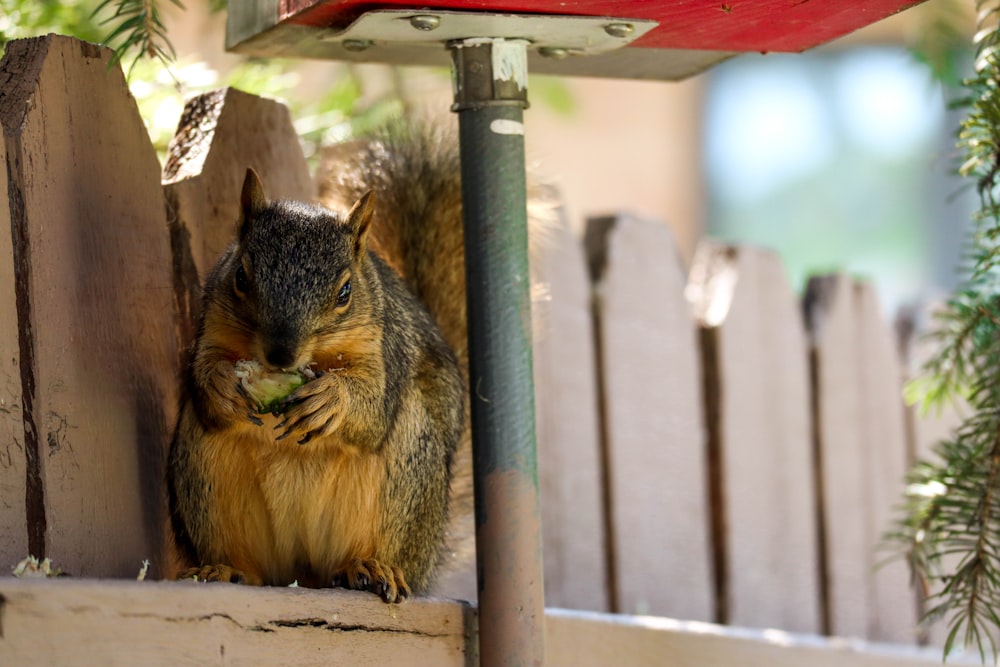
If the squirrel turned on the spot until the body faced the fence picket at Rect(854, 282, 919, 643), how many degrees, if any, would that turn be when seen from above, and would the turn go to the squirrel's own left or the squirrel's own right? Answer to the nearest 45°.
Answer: approximately 135° to the squirrel's own left

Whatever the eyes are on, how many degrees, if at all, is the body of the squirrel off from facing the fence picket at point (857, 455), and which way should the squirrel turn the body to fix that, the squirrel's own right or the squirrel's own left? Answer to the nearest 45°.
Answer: approximately 135° to the squirrel's own left

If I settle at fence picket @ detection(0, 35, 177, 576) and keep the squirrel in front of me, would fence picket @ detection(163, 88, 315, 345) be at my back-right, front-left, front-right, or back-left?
front-left

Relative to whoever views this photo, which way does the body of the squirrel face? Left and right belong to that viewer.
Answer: facing the viewer

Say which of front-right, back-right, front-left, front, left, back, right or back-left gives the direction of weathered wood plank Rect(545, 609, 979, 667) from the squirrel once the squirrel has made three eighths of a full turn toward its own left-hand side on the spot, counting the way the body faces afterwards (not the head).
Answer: front
